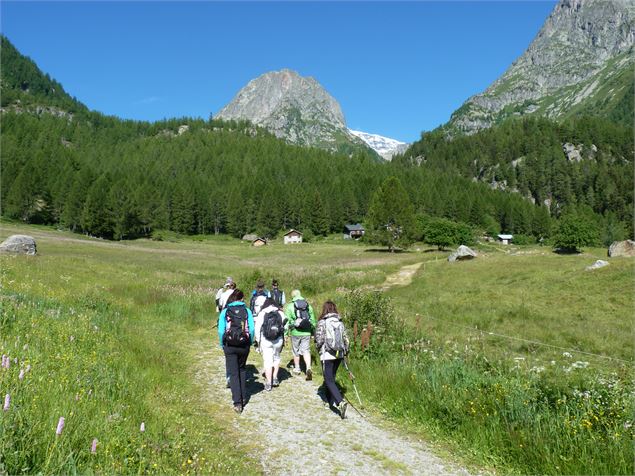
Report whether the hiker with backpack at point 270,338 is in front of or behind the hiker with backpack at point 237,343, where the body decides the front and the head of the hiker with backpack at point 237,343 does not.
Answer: in front

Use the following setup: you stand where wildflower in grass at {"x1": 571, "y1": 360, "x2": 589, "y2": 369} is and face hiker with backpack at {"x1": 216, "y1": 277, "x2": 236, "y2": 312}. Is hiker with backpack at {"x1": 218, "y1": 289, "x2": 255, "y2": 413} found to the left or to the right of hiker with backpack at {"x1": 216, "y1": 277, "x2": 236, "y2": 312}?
left

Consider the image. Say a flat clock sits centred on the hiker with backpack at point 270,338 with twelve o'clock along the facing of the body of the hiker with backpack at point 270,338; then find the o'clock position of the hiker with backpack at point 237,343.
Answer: the hiker with backpack at point 237,343 is roughly at 7 o'clock from the hiker with backpack at point 270,338.

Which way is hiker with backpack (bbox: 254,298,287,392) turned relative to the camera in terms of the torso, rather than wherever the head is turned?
away from the camera

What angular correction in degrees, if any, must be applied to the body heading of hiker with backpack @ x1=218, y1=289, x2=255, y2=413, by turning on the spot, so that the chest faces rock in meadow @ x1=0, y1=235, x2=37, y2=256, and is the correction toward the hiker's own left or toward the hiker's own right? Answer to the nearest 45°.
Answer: approximately 45° to the hiker's own left

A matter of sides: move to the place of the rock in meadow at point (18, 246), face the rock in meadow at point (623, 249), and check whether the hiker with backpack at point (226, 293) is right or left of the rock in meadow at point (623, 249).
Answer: right

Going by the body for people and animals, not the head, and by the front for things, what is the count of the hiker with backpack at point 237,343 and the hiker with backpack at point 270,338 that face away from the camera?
2

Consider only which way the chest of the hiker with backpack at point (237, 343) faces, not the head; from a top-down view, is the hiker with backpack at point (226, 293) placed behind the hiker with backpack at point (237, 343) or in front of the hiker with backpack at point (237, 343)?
in front

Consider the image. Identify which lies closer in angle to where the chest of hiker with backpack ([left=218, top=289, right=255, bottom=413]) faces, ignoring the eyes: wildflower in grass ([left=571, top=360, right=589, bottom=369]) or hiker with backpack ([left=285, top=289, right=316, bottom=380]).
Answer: the hiker with backpack

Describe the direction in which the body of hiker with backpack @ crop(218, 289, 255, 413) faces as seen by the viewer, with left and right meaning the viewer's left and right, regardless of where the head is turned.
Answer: facing away from the viewer

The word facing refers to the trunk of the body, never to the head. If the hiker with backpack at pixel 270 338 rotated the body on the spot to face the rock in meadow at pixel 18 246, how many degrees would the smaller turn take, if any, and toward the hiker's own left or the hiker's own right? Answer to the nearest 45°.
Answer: approximately 45° to the hiker's own left

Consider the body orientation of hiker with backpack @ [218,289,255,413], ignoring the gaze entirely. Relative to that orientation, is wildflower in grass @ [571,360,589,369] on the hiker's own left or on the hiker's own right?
on the hiker's own right

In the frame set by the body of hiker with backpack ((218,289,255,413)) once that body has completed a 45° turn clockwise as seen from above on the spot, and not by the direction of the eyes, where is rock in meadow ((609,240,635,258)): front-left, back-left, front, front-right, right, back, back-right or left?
front
